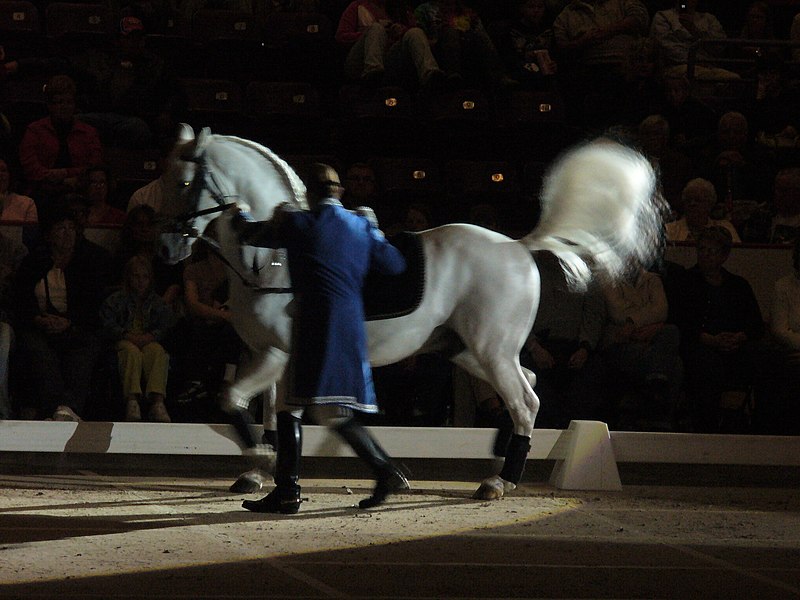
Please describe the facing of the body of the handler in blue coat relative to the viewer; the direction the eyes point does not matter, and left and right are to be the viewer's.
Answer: facing away from the viewer and to the left of the viewer

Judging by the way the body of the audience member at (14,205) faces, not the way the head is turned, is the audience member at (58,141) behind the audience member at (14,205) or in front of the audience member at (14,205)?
behind

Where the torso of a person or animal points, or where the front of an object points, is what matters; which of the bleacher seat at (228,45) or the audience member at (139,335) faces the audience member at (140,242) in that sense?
the bleacher seat

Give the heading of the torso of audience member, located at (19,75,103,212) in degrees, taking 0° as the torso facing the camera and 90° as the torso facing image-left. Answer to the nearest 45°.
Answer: approximately 0°

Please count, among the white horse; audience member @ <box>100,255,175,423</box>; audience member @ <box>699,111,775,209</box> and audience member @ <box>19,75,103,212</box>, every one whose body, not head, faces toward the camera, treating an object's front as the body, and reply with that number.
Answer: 3

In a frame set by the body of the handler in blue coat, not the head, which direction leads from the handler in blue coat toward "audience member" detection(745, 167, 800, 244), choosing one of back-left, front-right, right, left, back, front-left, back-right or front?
right

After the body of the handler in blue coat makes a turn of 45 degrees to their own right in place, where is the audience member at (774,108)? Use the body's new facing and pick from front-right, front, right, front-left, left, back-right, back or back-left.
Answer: front-right

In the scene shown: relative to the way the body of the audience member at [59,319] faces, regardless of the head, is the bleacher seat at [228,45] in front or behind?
behind

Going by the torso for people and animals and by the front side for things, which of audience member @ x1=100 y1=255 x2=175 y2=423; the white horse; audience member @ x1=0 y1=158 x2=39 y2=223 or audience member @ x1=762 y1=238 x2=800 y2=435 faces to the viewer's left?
the white horse

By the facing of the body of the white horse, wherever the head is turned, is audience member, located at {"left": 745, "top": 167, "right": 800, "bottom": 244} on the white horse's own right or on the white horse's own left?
on the white horse's own right
